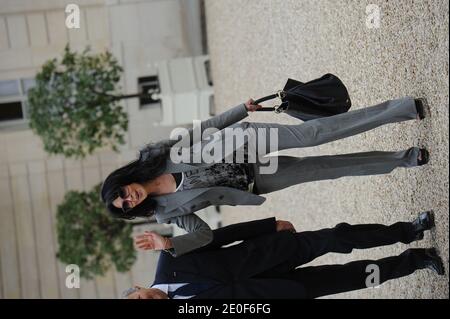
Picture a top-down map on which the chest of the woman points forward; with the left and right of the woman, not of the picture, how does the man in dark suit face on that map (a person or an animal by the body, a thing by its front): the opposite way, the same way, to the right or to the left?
the same way

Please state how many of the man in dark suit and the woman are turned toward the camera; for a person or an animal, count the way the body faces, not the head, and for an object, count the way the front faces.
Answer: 2

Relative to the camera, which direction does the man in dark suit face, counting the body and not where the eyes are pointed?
toward the camera

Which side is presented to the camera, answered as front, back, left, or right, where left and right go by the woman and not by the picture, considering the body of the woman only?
front
